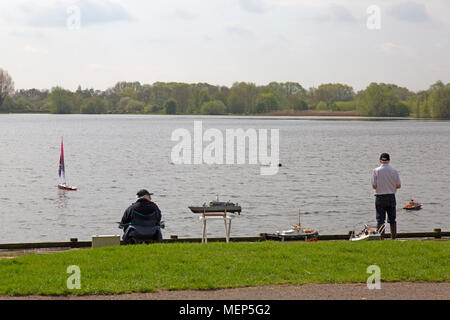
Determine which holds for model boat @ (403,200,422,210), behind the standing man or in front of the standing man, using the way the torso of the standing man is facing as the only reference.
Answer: in front

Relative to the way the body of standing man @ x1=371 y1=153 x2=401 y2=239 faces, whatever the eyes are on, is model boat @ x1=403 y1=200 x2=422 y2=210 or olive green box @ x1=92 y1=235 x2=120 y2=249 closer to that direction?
the model boat

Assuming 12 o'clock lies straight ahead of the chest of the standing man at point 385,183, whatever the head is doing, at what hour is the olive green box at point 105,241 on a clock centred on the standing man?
The olive green box is roughly at 8 o'clock from the standing man.

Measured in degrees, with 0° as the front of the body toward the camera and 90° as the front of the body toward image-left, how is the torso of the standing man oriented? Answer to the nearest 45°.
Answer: approximately 180°

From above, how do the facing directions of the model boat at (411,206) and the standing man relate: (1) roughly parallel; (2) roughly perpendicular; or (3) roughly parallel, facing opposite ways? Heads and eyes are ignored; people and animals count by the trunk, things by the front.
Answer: roughly perpendicular

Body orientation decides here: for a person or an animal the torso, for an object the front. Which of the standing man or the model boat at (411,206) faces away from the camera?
the standing man
